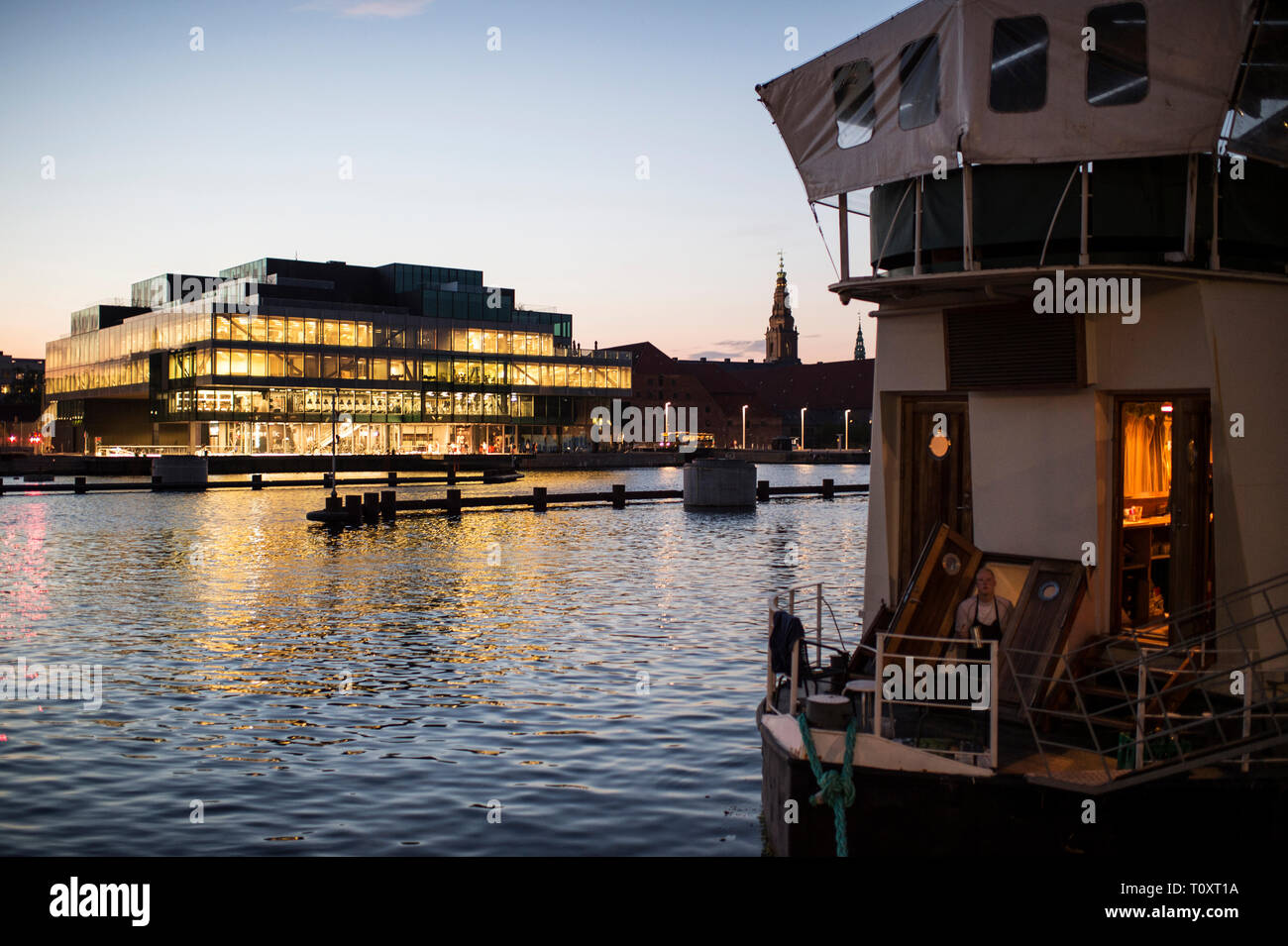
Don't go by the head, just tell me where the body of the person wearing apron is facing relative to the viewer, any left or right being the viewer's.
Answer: facing the viewer
